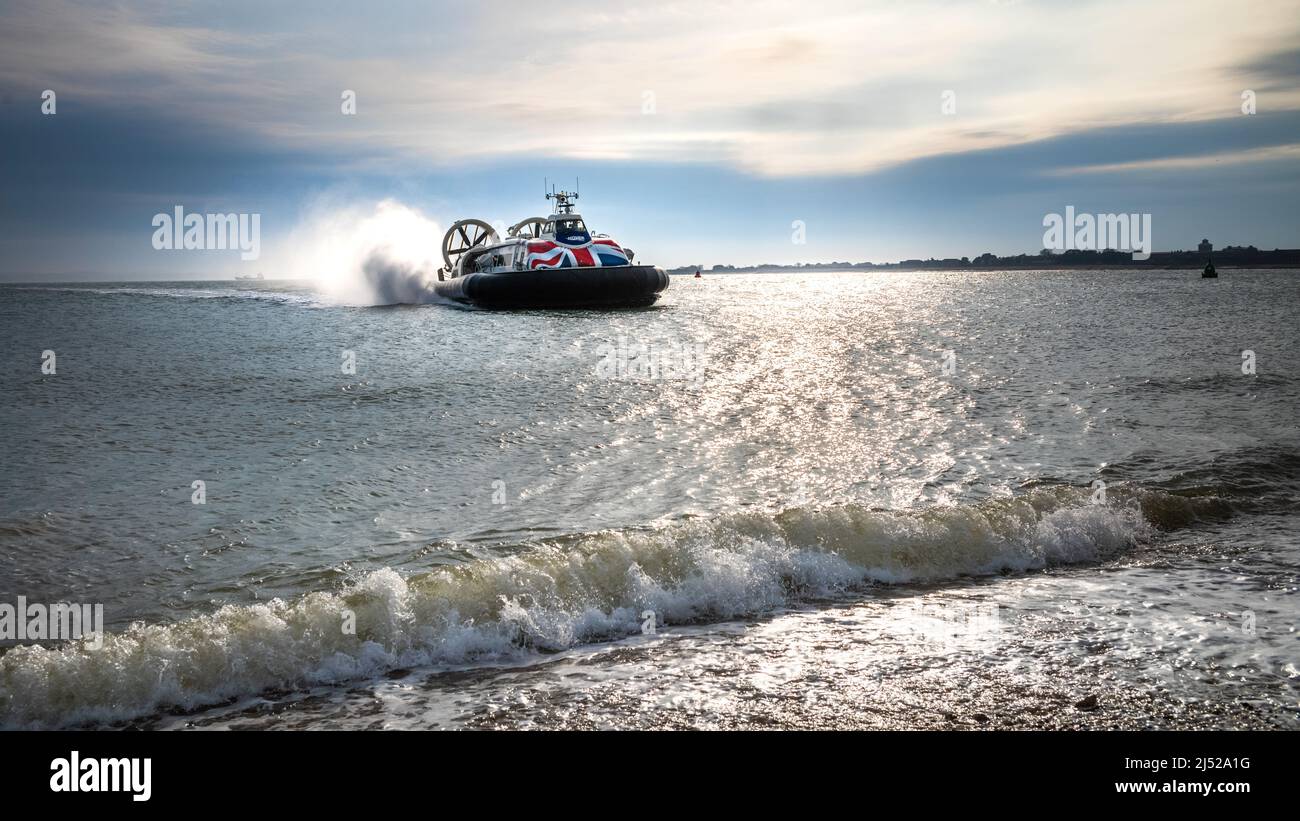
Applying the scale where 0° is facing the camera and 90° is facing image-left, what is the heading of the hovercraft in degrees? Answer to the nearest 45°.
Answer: approximately 315°

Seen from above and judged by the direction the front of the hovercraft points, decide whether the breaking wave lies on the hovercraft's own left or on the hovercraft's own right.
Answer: on the hovercraft's own right
